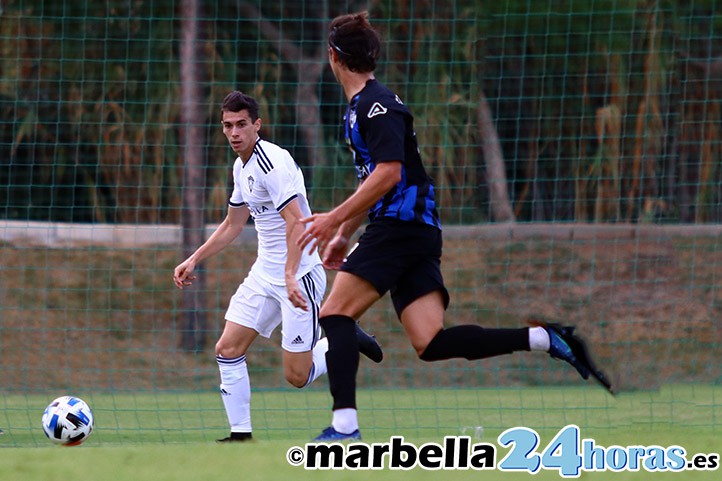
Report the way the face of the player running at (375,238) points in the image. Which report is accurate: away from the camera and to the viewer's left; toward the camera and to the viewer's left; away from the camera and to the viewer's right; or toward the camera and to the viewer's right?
away from the camera and to the viewer's left

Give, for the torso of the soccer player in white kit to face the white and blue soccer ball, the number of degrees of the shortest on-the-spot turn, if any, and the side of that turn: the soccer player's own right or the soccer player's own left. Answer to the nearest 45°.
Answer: approximately 45° to the soccer player's own right

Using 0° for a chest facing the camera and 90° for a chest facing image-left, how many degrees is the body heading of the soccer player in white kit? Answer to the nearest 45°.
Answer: approximately 45°

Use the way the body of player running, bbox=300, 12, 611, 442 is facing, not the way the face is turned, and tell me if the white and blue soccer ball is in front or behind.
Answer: in front

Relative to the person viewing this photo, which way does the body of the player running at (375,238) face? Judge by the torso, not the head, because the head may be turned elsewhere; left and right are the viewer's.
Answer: facing to the left of the viewer
